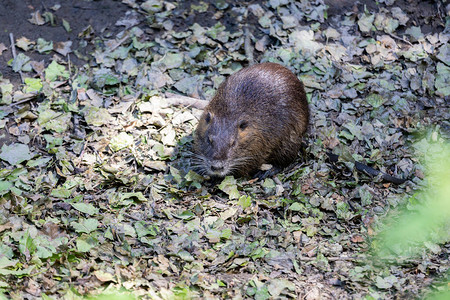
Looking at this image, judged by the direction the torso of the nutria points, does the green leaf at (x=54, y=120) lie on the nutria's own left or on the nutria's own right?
on the nutria's own right

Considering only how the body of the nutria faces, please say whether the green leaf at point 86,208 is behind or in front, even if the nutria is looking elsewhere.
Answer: in front

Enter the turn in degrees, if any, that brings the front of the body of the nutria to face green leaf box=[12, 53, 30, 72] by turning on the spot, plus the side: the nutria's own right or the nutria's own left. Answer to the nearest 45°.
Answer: approximately 45° to the nutria's own right

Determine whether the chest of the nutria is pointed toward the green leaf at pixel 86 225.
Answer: yes

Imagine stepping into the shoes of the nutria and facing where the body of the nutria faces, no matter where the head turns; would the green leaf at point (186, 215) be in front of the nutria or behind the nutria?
in front

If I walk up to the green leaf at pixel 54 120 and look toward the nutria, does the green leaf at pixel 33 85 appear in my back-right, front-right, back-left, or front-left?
back-left

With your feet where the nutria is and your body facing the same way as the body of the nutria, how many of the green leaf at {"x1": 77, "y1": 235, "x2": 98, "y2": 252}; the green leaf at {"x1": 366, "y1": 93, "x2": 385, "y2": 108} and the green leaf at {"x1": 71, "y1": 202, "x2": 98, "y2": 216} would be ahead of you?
2

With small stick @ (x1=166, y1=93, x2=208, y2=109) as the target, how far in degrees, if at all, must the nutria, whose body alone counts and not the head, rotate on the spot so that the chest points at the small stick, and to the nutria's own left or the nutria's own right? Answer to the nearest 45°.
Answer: approximately 90° to the nutria's own right

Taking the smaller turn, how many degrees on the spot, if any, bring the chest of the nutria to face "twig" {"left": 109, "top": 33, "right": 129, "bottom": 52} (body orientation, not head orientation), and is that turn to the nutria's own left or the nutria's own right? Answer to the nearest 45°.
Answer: approximately 90° to the nutria's own right

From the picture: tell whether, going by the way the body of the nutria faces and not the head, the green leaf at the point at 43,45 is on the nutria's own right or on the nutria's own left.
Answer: on the nutria's own right

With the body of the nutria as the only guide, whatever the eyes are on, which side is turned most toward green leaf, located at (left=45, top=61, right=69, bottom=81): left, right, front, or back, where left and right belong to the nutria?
right

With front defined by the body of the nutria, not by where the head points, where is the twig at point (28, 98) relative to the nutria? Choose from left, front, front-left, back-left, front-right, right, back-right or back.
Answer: front-right

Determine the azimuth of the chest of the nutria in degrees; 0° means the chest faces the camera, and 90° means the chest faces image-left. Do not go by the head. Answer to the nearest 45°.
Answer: approximately 45°

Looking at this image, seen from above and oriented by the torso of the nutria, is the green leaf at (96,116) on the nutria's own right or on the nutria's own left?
on the nutria's own right
